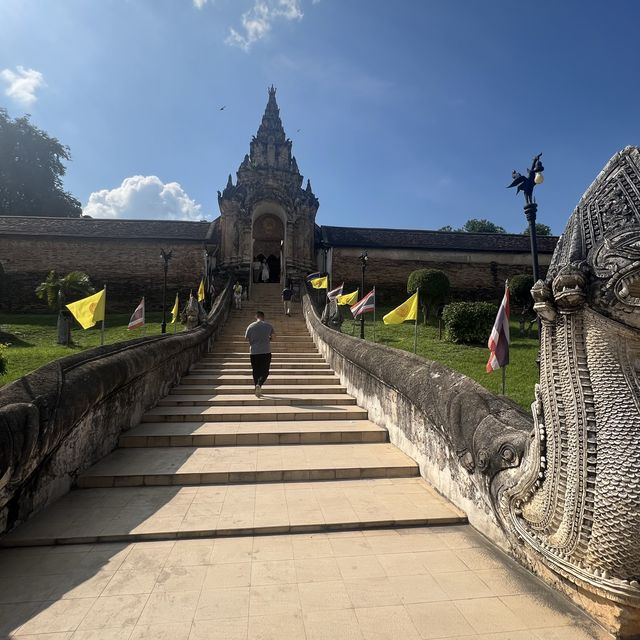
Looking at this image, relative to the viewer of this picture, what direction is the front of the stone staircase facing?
facing the viewer

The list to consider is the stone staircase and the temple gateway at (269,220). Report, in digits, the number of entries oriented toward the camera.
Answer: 2

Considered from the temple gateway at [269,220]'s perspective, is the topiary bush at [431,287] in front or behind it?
in front

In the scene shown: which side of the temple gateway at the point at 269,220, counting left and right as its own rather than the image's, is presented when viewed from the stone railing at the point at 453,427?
front

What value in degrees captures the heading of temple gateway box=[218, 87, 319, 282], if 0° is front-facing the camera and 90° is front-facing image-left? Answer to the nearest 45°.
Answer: approximately 0°

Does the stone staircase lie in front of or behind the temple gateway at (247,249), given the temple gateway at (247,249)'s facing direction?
in front
